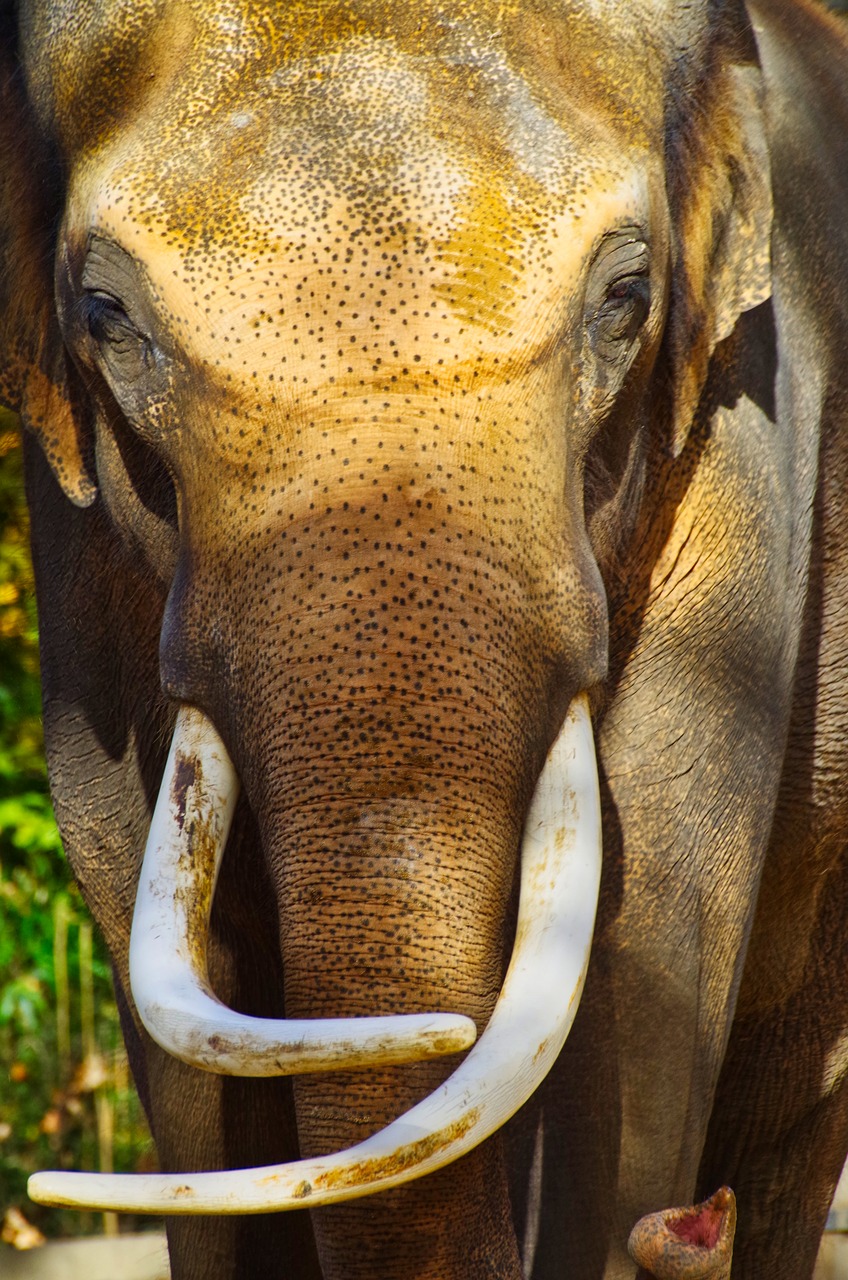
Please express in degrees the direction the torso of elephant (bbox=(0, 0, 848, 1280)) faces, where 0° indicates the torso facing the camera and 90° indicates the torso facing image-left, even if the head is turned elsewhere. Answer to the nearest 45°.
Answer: approximately 0°

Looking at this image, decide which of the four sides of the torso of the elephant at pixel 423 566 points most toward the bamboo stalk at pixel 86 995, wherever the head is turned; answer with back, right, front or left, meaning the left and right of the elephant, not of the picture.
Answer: back

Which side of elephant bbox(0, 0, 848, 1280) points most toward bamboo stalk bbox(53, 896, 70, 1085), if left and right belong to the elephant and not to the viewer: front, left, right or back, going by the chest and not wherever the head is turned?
back
